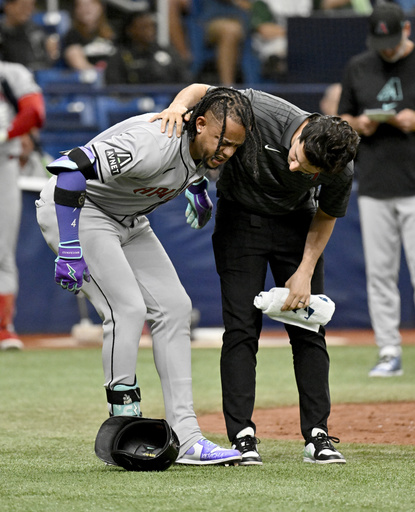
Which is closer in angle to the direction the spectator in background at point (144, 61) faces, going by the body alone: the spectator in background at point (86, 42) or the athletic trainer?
the athletic trainer

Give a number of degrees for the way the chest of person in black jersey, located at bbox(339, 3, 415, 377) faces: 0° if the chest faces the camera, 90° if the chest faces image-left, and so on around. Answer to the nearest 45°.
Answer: approximately 0°

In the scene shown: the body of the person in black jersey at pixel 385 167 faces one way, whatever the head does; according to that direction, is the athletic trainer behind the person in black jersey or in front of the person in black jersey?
in front

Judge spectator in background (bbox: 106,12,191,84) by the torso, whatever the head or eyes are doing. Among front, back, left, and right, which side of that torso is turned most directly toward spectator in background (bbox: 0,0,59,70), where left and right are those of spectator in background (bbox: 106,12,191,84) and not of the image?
right

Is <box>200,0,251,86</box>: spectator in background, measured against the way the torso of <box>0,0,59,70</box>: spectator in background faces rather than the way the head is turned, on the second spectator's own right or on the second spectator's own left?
on the second spectator's own left

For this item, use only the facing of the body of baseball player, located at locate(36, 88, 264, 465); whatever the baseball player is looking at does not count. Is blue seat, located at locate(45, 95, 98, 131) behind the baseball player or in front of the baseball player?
behind

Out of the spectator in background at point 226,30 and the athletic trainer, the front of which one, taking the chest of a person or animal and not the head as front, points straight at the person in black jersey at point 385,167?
the spectator in background

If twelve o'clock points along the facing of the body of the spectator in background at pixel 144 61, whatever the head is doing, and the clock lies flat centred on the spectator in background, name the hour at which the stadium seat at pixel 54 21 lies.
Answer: The stadium seat is roughly at 5 o'clock from the spectator in background.

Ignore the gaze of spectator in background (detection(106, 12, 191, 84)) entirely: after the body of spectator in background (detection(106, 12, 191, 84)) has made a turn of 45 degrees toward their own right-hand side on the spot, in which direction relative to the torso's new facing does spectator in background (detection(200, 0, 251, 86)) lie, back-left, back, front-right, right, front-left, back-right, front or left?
back
